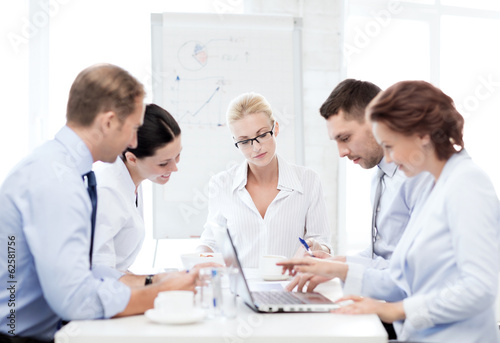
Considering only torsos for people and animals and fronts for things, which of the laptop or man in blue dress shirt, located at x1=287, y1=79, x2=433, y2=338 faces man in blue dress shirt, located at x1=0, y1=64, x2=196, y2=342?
man in blue dress shirt, located at x1=287, y1=79, x2=433, y2=338

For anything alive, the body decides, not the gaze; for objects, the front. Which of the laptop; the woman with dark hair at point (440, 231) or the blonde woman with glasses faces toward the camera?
the blonde woman with glasses

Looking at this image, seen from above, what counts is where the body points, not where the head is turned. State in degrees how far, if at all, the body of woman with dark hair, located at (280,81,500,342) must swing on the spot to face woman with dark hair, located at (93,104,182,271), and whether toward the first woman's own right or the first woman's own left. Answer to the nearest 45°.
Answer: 0° — they already face them

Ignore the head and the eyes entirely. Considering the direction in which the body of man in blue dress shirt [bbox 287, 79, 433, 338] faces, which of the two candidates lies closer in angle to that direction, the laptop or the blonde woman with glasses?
the laptop

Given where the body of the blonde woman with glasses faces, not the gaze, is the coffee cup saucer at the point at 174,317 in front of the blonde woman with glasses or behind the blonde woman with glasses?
in front

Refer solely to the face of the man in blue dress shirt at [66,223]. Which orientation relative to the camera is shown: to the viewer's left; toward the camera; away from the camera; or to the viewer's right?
to the viewer's right

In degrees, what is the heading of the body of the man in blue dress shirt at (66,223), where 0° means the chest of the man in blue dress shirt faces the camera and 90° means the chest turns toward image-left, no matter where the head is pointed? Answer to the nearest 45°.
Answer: approximately 270°

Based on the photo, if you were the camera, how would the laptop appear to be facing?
facing to the right of the viewer

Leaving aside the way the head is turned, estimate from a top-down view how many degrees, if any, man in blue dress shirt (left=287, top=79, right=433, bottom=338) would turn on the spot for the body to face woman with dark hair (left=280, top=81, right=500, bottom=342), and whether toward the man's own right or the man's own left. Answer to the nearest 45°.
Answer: approximately 45° to the man's own left

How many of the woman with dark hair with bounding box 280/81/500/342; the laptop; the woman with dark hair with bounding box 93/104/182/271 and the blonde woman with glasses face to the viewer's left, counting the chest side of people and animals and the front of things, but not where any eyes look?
1
